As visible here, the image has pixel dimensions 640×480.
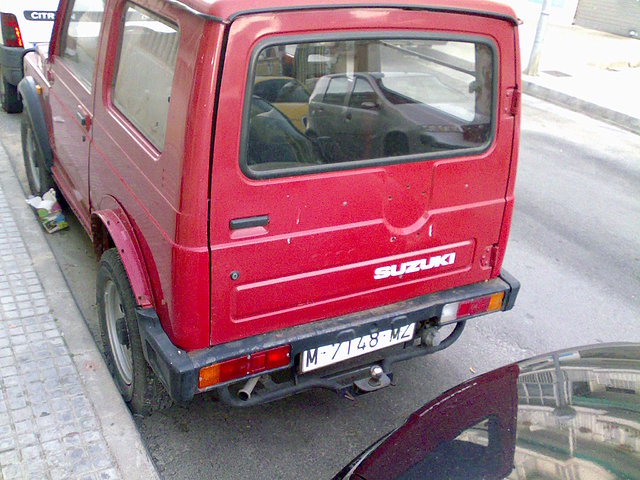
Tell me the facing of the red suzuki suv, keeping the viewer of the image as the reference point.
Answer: facing away from the viewer and to the left of the viewer

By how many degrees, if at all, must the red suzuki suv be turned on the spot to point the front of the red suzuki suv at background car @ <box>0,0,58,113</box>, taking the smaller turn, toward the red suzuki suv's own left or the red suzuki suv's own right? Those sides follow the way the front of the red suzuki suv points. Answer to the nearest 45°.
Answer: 0° — it already faces it

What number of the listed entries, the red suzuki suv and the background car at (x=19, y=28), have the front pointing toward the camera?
0

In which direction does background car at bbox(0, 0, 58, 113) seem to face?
away from the camera

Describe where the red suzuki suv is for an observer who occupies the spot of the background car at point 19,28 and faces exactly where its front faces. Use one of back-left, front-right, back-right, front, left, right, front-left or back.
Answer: back
